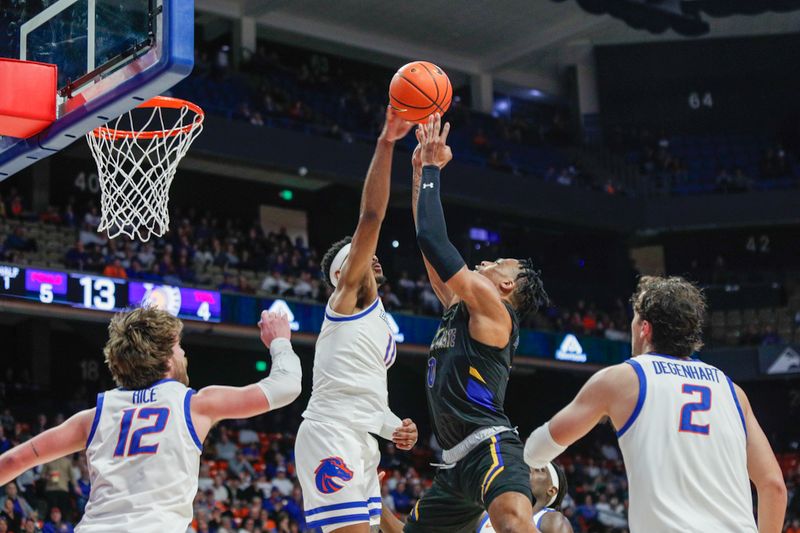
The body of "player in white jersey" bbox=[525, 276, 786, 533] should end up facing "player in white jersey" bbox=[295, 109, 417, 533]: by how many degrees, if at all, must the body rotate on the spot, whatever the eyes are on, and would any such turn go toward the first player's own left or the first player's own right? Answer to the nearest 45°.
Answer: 0° — they already face them

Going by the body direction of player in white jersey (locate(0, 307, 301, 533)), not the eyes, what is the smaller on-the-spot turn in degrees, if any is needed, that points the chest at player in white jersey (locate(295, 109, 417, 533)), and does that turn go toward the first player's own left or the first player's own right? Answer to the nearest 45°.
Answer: approximately 45° to the first player's own right

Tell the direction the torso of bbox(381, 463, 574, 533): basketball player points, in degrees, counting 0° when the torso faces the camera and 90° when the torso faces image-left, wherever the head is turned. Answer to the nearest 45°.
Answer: approximately 90°

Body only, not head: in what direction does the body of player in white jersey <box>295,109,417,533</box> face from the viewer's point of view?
to the viewer's right

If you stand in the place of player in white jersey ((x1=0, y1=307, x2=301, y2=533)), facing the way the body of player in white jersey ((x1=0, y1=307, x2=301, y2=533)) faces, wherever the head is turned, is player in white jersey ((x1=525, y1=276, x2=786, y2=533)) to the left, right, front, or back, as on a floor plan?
right

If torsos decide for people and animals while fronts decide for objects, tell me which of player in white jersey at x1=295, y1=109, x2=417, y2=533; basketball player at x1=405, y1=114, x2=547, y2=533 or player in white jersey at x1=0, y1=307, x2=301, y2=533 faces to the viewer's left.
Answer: the basketball player

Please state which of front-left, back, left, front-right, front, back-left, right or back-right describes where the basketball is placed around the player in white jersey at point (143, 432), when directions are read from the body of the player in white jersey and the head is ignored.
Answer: front-right

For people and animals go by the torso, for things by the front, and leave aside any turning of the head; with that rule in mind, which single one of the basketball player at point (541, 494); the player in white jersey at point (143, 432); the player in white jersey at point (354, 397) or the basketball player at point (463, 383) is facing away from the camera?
the player in white jersey at point (143, 432)

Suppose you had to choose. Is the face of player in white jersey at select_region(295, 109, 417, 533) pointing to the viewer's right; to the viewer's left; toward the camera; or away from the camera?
to the viewer's right

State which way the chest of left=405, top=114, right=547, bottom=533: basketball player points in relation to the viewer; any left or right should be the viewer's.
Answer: facing to the left of the viewer

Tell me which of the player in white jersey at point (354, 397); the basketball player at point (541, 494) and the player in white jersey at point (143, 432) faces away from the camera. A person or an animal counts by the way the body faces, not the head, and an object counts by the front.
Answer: the player in white jersey at point (143, 432)

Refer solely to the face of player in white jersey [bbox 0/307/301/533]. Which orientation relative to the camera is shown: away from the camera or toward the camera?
away from the camera

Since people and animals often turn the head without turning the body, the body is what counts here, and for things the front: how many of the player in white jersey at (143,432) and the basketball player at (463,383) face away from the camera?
1

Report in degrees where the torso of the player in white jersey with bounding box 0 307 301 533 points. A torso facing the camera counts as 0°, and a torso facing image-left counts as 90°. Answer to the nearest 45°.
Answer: approximately 180°
